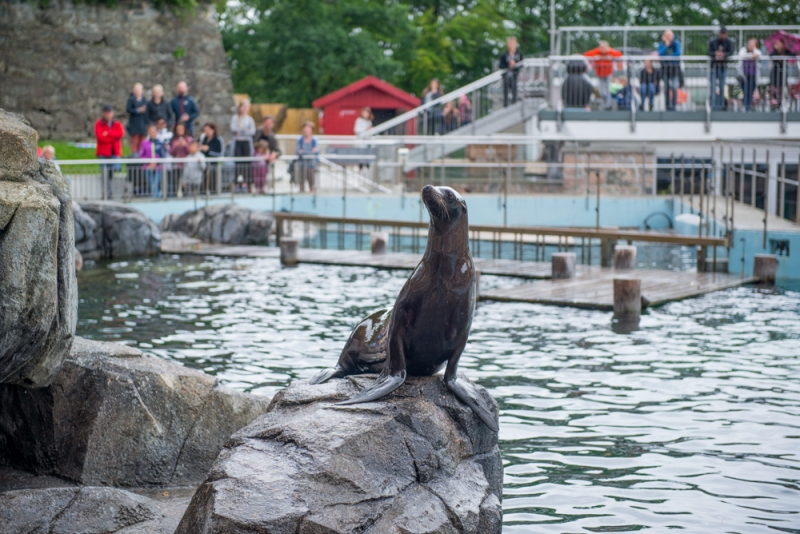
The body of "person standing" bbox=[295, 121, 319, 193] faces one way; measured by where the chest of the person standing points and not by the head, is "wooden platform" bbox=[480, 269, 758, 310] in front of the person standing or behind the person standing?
in front

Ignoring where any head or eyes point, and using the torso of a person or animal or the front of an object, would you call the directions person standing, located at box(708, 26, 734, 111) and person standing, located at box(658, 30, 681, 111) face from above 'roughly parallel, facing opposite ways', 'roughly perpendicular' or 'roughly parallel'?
roughly parallel

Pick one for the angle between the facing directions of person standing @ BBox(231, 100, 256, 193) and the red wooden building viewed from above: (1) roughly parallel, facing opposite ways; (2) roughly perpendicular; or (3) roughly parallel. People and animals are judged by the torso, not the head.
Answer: roughly parallel

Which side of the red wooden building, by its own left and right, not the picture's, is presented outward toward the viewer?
front

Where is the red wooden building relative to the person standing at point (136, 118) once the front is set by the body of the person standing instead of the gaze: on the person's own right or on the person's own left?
on the person's own left

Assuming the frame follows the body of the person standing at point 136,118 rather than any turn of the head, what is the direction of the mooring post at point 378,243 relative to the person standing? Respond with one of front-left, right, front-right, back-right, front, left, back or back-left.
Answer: front

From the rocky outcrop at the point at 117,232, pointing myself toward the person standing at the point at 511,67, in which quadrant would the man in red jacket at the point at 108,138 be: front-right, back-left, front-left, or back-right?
front-left

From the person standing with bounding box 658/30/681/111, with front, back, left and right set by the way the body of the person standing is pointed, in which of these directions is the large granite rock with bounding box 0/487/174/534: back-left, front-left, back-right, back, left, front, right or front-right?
front

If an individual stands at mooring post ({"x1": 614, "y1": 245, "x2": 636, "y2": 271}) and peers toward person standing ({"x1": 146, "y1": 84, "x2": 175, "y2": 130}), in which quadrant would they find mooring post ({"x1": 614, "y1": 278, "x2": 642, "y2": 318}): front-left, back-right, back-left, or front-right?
back-left

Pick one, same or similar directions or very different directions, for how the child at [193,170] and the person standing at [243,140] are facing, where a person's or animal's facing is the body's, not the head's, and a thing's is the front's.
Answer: same or similar directions

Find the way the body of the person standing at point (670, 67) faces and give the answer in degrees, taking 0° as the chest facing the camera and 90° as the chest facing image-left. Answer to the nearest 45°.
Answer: approximately 0°

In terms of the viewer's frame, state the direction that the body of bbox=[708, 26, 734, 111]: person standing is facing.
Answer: toward the camera

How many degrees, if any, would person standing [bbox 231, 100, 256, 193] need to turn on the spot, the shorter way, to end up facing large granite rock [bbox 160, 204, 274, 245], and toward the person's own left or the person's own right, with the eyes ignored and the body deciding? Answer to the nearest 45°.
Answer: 0° — they already face it

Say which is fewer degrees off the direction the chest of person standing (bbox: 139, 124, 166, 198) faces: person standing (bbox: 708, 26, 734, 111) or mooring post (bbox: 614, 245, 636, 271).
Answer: the mooring post

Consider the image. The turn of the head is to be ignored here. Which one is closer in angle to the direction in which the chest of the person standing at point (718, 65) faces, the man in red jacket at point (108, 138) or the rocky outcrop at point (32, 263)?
the rocky outcrop
